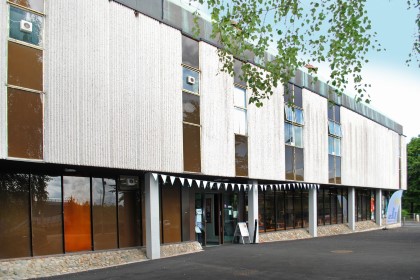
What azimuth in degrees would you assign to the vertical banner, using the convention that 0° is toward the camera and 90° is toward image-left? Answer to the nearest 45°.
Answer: approximately 0°
